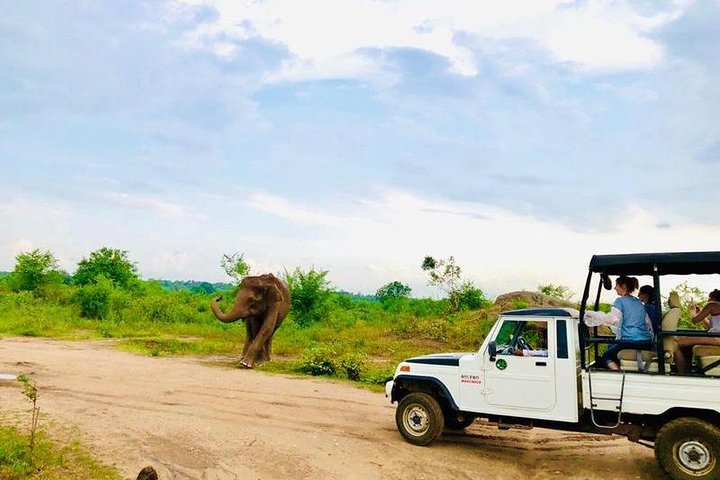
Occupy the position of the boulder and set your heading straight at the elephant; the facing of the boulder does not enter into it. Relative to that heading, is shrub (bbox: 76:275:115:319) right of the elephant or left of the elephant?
right

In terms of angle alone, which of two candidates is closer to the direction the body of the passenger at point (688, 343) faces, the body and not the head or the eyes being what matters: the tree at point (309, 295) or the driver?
the driver

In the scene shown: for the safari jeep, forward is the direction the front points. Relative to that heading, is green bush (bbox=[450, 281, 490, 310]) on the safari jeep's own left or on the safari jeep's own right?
on the safari jeep's own right

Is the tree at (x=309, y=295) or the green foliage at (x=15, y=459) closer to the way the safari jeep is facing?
the green foliage

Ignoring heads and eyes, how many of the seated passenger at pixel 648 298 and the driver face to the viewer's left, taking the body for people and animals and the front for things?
2

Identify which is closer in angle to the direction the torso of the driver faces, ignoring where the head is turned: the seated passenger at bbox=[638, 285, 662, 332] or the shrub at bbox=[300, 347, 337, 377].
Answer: the shrub

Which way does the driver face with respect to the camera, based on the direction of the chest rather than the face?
to the viewer's left

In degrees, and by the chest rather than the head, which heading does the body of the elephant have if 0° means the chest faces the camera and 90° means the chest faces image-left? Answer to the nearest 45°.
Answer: approximately 45°

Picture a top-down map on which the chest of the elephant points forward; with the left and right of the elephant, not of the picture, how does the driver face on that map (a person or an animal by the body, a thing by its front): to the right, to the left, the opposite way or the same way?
to the right

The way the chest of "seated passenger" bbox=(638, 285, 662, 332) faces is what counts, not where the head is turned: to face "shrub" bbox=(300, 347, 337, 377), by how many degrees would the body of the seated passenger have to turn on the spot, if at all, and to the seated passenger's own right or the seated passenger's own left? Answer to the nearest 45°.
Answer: approximately 45° to the seated passenger's own right

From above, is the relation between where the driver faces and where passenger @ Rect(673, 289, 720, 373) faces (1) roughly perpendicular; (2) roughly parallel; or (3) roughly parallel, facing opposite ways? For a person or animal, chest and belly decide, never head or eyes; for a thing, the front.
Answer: roughly parallel

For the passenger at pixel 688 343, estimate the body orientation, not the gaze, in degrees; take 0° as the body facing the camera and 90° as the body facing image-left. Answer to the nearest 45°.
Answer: approximately 90°

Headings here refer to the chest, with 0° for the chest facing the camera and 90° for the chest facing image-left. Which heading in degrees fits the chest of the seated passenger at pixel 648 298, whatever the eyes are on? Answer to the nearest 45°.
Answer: approximately 90°

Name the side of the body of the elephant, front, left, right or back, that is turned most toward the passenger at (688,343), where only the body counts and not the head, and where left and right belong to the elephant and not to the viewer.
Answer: left

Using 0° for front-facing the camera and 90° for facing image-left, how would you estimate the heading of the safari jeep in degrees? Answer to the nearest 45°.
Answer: approximately 90°
